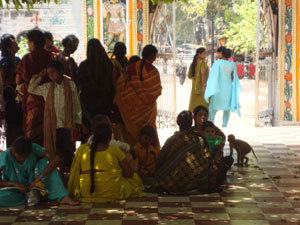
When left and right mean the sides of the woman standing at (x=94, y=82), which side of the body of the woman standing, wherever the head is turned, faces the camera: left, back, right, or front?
back

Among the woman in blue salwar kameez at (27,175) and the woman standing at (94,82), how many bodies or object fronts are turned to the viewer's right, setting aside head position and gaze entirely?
0

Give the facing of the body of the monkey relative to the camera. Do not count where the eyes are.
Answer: to the viewer's left

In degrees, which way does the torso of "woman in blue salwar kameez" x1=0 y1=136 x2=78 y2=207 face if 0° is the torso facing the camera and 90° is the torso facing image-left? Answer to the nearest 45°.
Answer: approximately 0°

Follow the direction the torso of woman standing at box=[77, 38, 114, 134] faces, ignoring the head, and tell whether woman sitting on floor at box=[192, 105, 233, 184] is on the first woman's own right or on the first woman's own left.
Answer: on the first woman's own right
